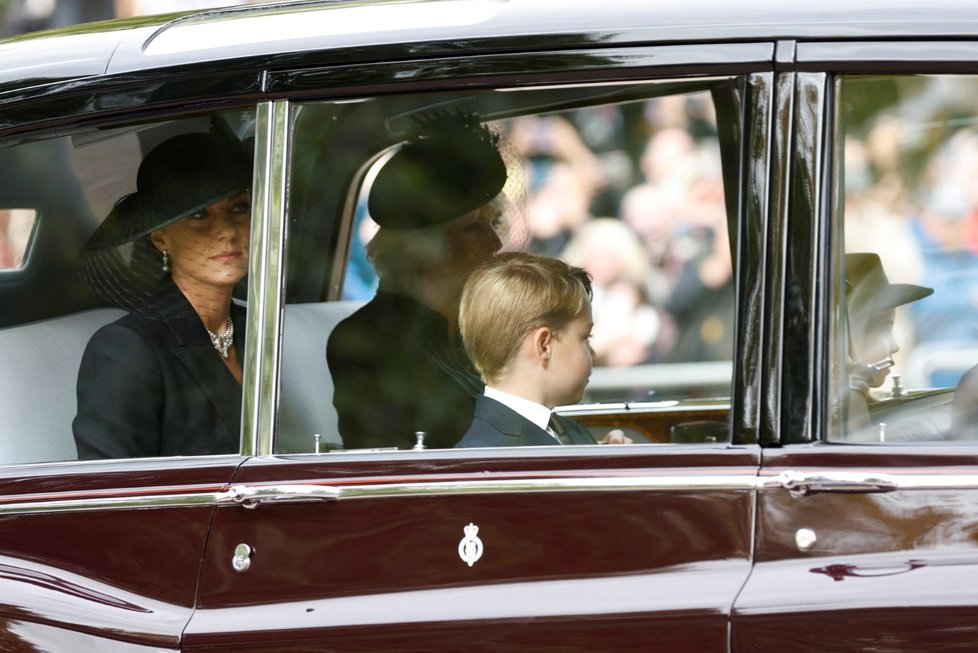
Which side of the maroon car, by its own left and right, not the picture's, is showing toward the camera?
right

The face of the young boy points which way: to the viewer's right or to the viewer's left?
to the viewer's right

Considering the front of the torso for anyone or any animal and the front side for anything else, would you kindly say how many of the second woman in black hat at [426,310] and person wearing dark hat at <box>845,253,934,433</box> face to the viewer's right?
2

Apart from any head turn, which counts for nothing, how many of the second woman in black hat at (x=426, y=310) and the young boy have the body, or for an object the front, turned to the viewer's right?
2

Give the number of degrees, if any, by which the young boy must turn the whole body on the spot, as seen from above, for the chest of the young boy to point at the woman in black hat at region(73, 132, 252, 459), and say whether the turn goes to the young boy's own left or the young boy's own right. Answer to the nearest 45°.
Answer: approximately 180°

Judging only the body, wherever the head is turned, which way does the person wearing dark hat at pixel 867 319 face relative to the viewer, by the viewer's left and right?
facing to the right of the viewer

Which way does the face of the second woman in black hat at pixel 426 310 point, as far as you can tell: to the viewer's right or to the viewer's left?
to the viewer's right

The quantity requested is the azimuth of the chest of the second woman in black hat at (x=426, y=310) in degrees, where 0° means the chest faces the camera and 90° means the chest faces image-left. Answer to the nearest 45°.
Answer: approximately 270°

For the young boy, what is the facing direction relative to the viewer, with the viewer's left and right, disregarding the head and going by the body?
facing to the right of the viewer

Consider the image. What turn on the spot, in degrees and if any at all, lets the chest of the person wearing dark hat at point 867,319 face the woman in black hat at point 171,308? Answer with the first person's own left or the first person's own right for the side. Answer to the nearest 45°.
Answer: approximately 180°

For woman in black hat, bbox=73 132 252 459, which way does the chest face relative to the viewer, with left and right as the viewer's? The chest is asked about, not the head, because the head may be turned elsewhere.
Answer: facing the viewer and to the right of the viewer

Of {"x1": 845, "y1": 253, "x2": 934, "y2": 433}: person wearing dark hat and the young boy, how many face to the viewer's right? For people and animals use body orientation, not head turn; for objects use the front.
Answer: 2
